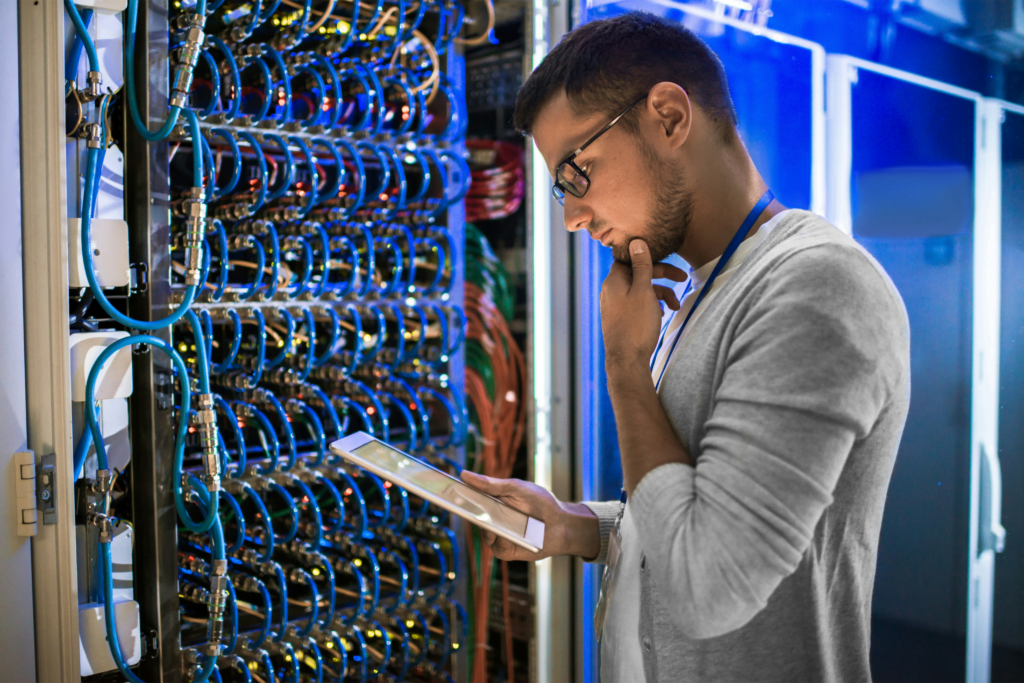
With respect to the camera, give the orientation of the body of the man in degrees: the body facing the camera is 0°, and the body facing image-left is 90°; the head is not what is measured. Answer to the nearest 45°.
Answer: approximately 90°

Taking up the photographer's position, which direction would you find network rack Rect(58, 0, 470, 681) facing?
facing the viewer and to the right of the viewer

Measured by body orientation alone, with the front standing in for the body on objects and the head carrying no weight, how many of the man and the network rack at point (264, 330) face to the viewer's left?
1

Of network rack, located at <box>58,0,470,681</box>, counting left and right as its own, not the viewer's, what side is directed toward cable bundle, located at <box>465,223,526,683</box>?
left

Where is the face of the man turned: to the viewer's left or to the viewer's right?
to the viewer's left

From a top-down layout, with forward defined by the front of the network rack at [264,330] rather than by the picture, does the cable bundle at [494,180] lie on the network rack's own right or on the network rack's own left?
on the network rack's own left

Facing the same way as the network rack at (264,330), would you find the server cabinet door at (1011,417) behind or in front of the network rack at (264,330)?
in front

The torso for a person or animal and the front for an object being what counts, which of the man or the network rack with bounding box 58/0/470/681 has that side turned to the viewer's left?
the man

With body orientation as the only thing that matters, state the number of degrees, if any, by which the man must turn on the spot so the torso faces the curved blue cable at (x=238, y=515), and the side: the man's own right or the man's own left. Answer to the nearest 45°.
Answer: approximately 45° to the man's own right
